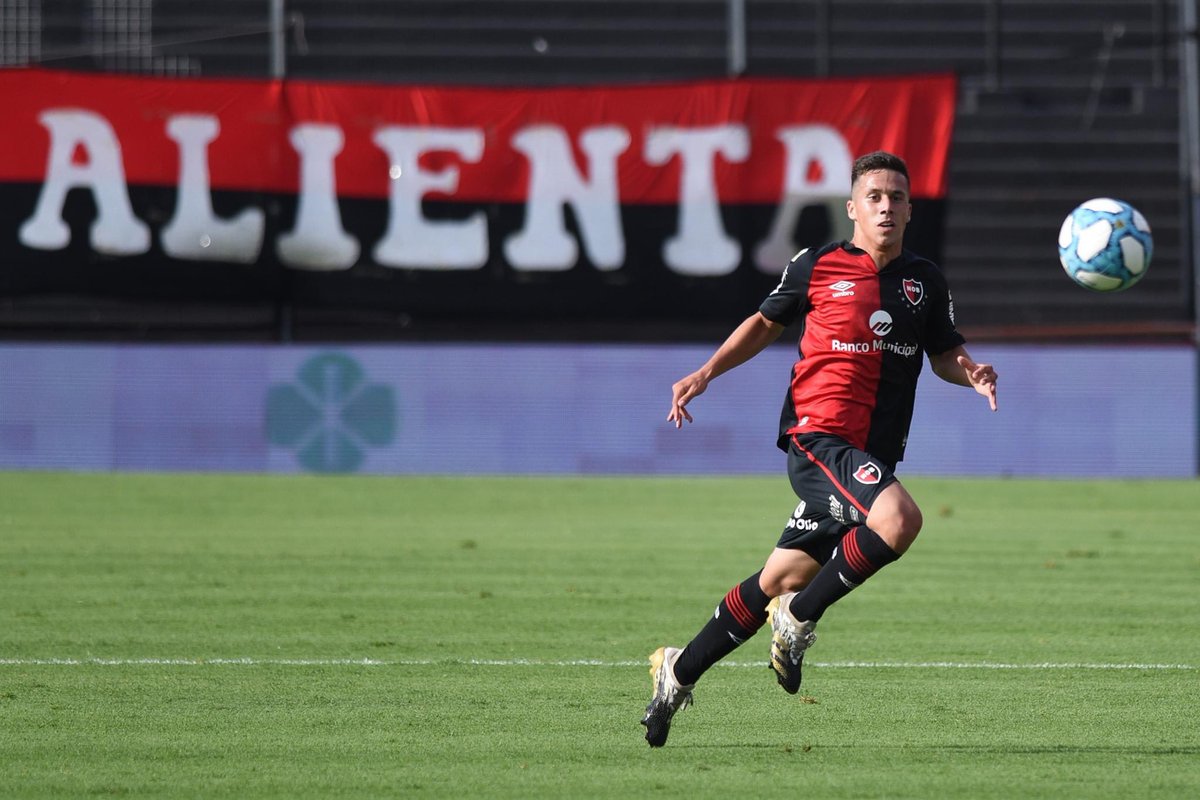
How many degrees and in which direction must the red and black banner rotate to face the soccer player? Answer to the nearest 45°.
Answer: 0° — it already faces them

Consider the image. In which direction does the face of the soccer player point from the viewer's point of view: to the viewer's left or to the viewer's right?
to the viewer's right

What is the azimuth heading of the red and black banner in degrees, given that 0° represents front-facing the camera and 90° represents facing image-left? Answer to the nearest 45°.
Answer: approximately 0°
